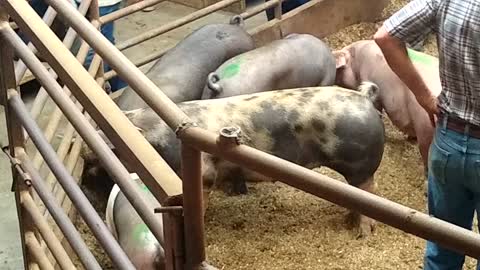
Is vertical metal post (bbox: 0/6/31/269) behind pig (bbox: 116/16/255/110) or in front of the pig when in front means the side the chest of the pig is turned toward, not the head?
in front

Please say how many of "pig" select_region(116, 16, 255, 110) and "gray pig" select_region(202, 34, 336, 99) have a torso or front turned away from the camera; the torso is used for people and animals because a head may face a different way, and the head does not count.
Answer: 0

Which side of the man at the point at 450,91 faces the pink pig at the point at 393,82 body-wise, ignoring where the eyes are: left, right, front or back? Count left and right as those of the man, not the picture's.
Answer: front

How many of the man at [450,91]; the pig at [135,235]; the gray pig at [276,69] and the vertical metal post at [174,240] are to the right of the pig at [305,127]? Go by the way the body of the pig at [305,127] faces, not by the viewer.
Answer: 1

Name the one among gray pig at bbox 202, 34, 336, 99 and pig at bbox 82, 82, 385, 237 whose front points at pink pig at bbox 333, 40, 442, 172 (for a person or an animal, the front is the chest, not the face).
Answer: the gray pig

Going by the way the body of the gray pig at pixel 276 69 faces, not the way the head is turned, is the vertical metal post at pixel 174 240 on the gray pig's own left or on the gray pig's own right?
on the gray pig's own right

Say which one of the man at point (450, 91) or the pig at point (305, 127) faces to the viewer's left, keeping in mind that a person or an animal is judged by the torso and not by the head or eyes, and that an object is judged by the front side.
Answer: the pig

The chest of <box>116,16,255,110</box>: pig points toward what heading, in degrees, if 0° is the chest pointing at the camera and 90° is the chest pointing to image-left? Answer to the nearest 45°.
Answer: approximately 45°

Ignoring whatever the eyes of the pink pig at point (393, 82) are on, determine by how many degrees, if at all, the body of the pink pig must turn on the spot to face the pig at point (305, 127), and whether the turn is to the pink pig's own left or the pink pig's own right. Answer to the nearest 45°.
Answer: approximately 90° to the pink pig's own left

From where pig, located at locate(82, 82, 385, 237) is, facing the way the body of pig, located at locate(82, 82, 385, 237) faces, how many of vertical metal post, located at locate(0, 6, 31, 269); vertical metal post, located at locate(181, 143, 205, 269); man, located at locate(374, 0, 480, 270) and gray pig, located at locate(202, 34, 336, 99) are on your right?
1

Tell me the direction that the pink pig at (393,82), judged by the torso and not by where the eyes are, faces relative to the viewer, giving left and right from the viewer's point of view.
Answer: facing away from the viewer and to the left of the viewer

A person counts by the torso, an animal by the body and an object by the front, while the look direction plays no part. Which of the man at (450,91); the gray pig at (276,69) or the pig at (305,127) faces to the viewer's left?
the pig

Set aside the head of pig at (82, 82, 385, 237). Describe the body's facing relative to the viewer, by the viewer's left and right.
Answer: facing to the left of the viewer
